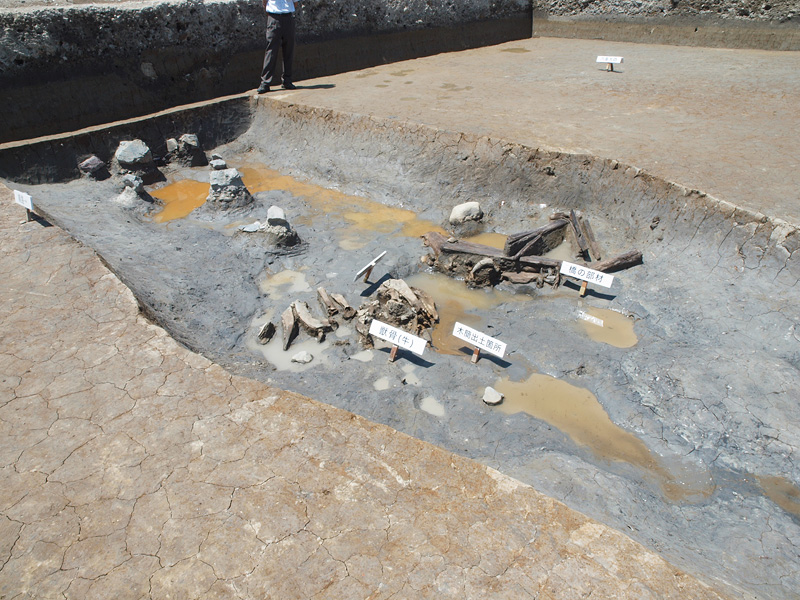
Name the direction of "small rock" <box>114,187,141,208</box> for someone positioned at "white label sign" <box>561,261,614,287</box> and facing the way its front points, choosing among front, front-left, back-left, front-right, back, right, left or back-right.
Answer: right

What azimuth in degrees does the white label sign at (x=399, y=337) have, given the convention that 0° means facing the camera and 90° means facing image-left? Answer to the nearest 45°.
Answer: approximately 0°

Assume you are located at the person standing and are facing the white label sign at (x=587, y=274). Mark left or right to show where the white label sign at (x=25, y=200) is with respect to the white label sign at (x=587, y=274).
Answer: right

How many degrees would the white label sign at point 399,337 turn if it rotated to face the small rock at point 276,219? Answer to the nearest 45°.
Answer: approximately 135° to its right

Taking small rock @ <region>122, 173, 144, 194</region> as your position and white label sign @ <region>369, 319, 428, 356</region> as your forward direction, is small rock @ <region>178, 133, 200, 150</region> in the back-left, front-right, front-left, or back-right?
back-left

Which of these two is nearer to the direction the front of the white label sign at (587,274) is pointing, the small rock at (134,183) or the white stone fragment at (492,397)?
the white stone fragment

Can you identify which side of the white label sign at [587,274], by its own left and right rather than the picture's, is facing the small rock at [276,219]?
right

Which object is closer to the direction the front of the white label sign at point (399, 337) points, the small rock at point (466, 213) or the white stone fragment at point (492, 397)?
the white stone fragment

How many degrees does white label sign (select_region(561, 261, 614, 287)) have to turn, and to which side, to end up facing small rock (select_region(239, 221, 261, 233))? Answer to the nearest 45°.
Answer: approximately 90° to its right

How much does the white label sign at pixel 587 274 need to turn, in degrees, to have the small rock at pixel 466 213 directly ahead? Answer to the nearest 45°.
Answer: approximately 135° to its right

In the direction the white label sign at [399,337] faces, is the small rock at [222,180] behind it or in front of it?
behind

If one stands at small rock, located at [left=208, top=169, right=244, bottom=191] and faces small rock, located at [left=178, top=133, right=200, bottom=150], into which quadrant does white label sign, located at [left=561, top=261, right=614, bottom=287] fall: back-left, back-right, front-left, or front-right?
back-right
